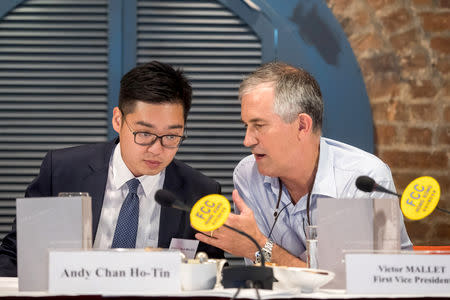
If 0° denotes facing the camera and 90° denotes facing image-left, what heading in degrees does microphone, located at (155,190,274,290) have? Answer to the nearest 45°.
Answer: approximately 90°

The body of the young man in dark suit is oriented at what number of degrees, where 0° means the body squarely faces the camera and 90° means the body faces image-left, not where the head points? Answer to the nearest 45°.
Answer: approximately 0°

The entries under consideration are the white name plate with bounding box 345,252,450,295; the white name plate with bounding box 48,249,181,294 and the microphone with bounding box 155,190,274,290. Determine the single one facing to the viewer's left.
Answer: the microphone

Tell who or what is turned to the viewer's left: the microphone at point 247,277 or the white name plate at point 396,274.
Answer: the microphone

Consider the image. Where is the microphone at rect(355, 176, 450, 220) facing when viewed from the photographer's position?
facing to the left of the viewer
